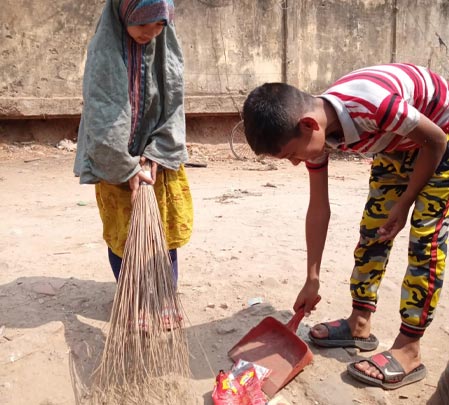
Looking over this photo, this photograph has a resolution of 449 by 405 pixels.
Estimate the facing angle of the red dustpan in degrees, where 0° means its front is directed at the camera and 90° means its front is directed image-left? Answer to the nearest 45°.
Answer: approximately 45°

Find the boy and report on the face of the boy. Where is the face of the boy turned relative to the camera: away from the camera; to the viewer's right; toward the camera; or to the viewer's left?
to the viewer's left
